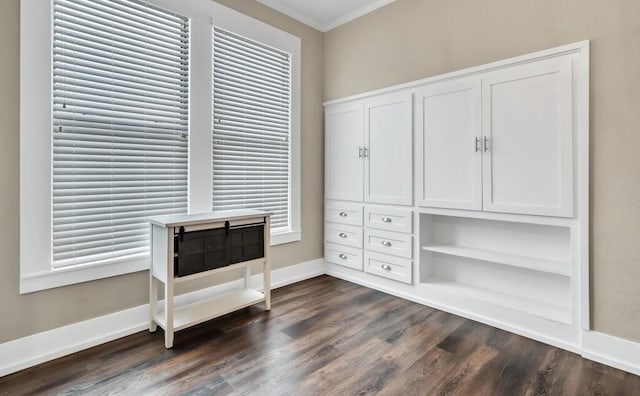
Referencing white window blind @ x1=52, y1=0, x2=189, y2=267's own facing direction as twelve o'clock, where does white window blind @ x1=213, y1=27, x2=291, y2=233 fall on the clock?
white window blind @ x1=213, y1=27, x2=291, y2=233 is roughly at 10 o'clock from white window blind @ x1=52, y1=0, x2=189, y2=267.

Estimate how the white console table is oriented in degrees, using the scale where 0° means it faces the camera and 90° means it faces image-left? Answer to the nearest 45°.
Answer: approximately 315°

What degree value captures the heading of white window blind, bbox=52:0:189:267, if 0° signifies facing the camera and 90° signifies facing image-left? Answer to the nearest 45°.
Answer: approximately 315°

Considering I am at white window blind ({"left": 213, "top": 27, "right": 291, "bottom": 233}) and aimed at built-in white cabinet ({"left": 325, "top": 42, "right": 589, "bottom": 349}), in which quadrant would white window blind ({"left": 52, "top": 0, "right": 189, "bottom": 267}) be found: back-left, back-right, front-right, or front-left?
back-right

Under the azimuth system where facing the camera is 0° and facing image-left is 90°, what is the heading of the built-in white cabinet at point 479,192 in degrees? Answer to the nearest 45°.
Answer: approximately 45°

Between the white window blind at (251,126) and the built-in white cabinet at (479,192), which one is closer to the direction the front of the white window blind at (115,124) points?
the built-in white cabinet
